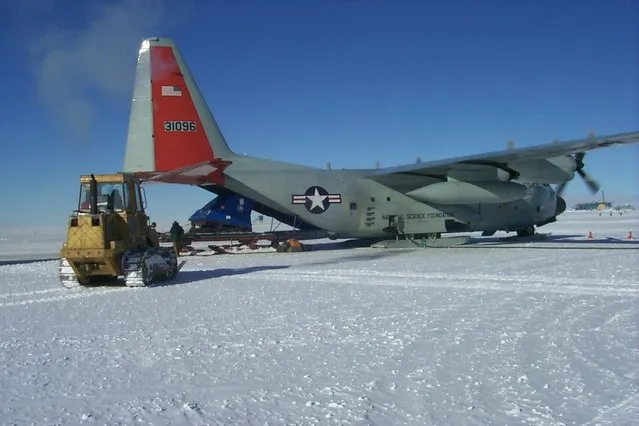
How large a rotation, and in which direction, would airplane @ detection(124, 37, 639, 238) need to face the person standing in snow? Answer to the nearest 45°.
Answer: approximately 135° to its left

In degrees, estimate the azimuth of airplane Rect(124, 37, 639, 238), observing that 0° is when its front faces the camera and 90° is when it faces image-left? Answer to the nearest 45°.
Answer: approximately 225°
